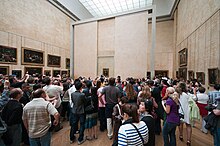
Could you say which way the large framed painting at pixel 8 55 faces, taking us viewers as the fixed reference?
facing the viewer and to the right of the viewer

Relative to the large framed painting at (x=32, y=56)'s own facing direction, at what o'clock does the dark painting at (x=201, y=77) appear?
The dark painting is roughly at 12 o'clock from the large framed painting.

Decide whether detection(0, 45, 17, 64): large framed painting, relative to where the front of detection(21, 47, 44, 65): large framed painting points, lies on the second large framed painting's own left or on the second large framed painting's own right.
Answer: on the second large framed painting's own right

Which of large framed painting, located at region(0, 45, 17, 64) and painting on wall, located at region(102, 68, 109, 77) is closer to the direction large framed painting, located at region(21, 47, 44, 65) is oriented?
the painting on wall

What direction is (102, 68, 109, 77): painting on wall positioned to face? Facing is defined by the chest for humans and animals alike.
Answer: toward the camera

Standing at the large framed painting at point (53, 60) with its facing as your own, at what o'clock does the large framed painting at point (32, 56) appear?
the large framed painting at point (32, 56) is roughly at 3 o'clock from the large framed painting at point (53, 60).

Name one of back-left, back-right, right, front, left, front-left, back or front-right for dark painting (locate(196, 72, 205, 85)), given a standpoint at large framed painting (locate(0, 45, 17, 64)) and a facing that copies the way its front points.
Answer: front

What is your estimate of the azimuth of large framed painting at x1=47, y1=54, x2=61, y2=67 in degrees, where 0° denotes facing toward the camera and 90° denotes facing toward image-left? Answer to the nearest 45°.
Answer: approximately 315°

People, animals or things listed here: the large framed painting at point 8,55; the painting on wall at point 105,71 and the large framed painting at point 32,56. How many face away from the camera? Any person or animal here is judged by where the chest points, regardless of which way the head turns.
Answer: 0

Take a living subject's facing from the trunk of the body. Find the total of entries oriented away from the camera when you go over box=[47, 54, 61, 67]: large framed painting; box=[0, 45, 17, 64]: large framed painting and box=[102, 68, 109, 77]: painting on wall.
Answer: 0

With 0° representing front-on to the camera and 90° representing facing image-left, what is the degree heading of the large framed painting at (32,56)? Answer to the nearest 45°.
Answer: approximately 315°

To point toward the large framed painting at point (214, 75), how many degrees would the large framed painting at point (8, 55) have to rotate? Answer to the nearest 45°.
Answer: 0° — it already faces it

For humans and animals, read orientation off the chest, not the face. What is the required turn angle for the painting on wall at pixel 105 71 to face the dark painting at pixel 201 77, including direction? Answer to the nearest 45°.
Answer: approximately 45° to its left

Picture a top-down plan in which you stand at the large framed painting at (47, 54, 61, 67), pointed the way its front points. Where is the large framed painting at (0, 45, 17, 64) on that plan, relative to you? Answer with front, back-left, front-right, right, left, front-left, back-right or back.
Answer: right

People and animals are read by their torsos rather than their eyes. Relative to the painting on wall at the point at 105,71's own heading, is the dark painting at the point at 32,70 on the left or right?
on its right

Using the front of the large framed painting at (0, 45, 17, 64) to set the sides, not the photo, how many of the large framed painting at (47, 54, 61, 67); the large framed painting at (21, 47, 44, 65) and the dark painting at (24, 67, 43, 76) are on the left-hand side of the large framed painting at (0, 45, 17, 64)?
3
